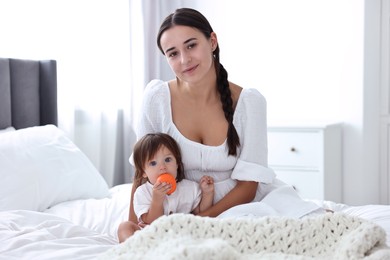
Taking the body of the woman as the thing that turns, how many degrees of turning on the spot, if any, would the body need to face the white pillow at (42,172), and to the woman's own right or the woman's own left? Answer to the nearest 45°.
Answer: approximately 135° to the woman's own right

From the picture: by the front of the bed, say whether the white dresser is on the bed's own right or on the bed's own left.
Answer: on the bed's own left

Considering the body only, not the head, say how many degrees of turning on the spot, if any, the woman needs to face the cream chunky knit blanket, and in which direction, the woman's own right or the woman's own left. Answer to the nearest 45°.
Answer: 0° — they already face it

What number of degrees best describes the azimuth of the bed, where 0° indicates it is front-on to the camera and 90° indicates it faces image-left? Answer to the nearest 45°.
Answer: approximately 315°

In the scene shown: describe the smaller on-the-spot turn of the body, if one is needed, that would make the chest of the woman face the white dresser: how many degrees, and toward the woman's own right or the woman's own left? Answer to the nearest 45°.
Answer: approximately 180°
